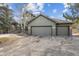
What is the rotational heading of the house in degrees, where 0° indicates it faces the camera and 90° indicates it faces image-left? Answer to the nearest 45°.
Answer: approximately 0°
